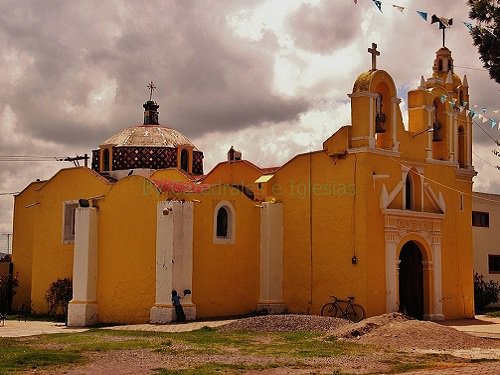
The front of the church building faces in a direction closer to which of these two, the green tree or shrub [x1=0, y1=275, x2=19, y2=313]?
the green tree

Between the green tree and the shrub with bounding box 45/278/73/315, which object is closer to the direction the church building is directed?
the green tree

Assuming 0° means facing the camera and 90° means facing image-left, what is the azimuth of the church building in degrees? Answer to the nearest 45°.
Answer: approximately 315°

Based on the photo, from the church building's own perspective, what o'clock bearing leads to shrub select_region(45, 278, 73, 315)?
The shrub is roughly at 5 o'clock from the church building.

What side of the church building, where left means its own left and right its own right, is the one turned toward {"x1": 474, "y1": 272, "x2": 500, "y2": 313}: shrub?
left
